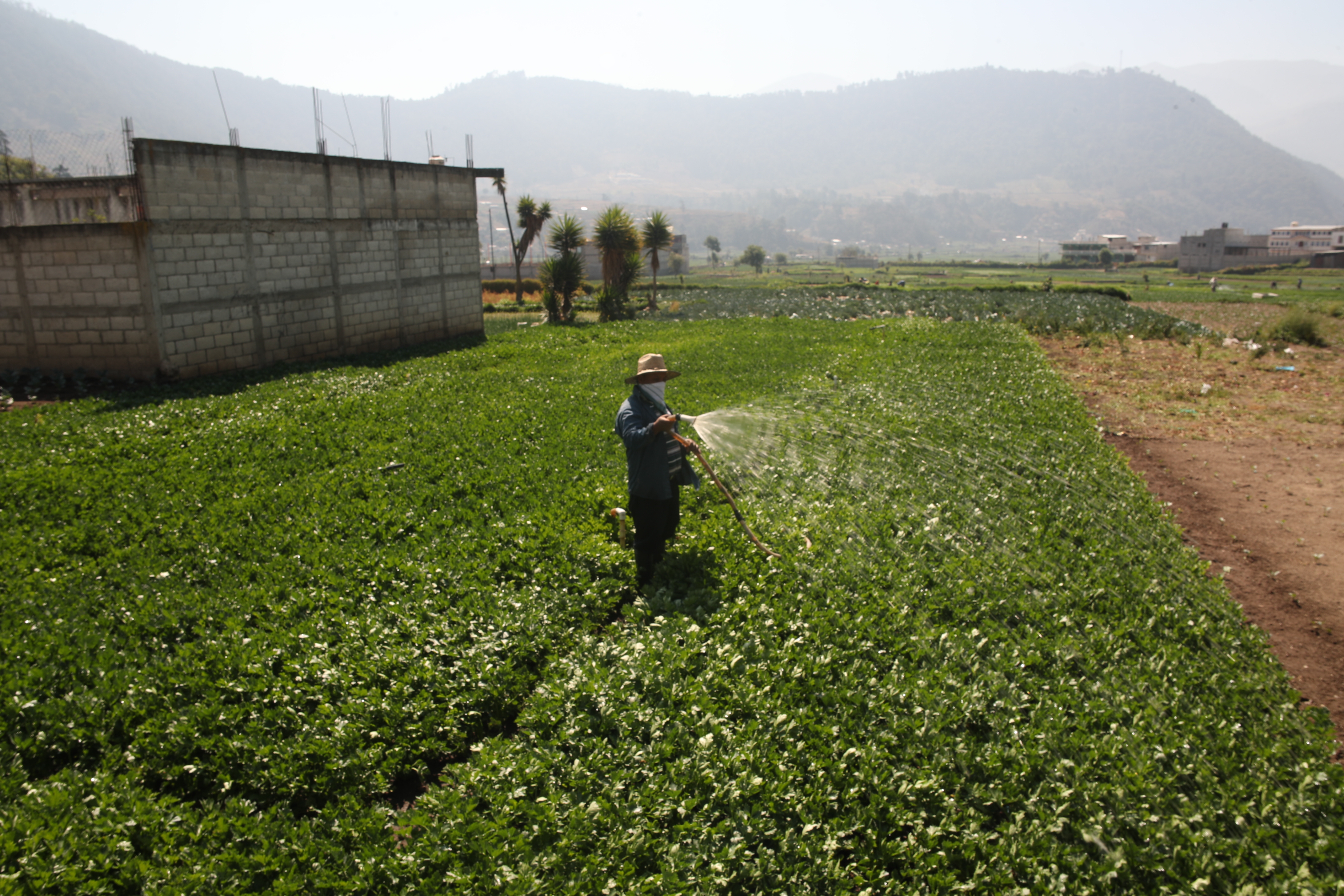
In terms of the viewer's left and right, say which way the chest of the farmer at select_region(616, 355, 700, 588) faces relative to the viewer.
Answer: facing the viewer and to the right of the viewer

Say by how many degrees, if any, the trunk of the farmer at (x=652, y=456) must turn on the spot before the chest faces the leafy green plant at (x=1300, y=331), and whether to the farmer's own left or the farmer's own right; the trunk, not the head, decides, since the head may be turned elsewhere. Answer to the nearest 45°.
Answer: approximately 90° to the farmer's own left

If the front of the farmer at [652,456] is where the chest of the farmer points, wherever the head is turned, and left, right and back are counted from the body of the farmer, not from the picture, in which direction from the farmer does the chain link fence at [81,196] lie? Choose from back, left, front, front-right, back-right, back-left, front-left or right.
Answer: back

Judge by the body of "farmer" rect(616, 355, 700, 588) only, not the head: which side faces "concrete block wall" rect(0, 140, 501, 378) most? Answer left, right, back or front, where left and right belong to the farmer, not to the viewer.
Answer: back

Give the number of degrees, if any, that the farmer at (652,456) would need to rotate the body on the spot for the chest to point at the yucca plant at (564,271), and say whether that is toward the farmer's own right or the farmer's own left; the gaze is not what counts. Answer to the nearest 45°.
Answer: approximately 135° to the farmer's own left

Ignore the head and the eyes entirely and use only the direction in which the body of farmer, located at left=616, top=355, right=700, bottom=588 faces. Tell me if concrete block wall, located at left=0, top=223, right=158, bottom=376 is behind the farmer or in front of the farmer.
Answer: behind

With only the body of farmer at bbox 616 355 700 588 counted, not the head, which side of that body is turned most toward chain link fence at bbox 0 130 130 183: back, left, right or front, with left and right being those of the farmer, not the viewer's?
back

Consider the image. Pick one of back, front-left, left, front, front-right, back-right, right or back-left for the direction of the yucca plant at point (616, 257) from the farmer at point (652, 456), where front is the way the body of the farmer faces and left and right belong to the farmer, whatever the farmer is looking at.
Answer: back-left

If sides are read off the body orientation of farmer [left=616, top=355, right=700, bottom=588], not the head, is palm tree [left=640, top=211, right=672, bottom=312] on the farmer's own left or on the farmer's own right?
on the farmer's own left
